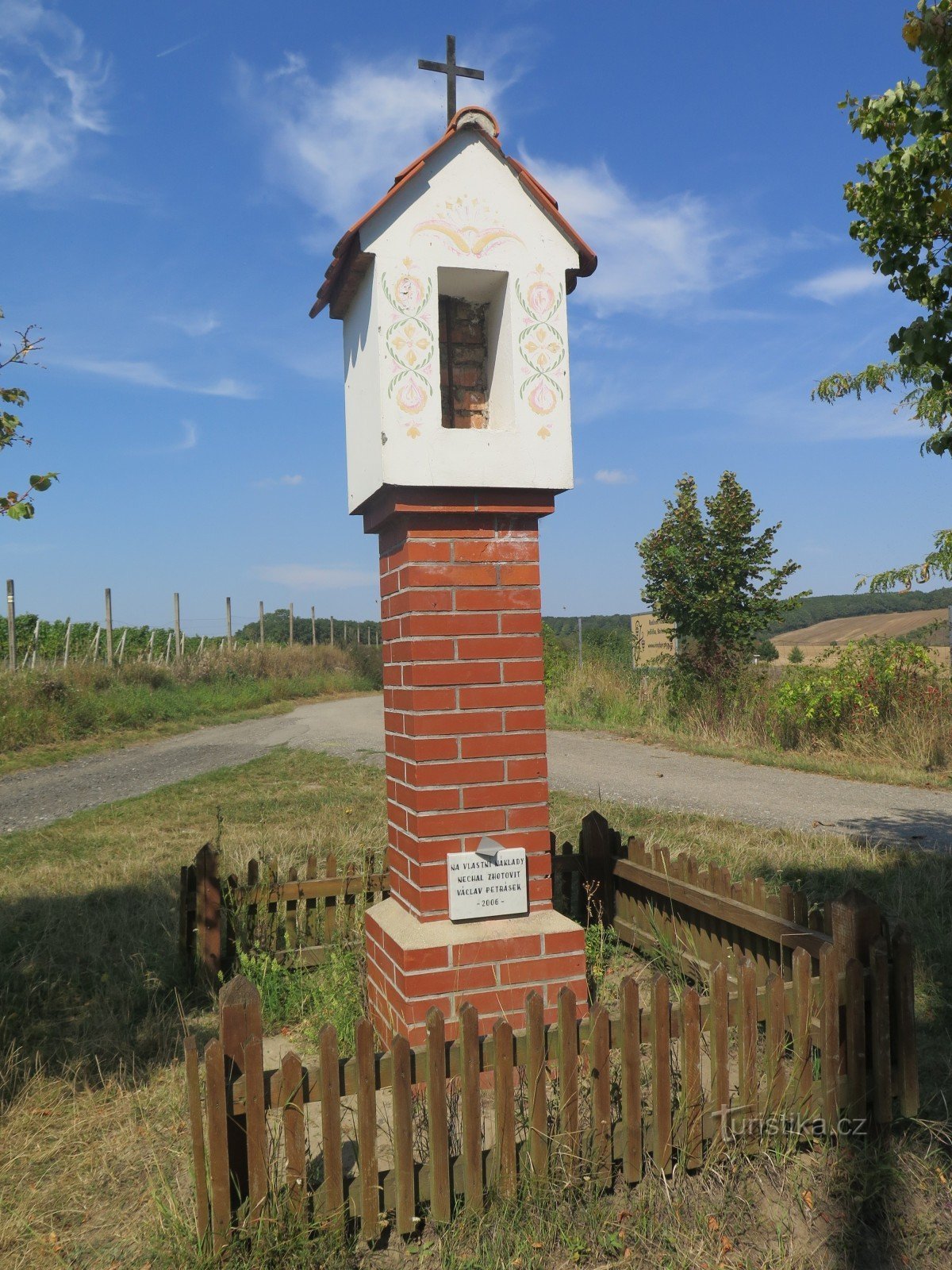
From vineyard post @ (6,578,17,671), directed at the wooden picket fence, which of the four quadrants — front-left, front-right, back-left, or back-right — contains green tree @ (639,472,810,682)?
front-left

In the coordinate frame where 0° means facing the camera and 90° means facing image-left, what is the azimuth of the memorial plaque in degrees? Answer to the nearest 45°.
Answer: approximately 0°

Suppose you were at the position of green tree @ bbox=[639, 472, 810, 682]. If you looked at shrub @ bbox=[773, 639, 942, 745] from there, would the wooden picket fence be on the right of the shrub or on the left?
right

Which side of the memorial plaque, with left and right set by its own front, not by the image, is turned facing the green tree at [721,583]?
back

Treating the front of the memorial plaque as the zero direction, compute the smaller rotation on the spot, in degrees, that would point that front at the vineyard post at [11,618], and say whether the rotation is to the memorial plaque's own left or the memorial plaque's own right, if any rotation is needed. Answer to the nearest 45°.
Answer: approximately 135° to the memorial plaque's own right

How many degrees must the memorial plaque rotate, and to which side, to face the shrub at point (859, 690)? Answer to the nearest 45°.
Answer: approximately 135° to its left

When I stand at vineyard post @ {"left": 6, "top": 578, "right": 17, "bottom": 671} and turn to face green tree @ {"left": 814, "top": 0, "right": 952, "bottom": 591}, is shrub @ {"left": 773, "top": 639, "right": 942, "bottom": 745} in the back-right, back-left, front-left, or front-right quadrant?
front-left
